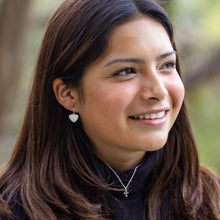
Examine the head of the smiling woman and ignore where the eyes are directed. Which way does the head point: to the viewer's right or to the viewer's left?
to the viewer's right

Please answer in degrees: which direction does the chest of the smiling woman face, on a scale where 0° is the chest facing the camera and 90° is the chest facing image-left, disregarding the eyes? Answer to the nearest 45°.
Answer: approximately 315°
